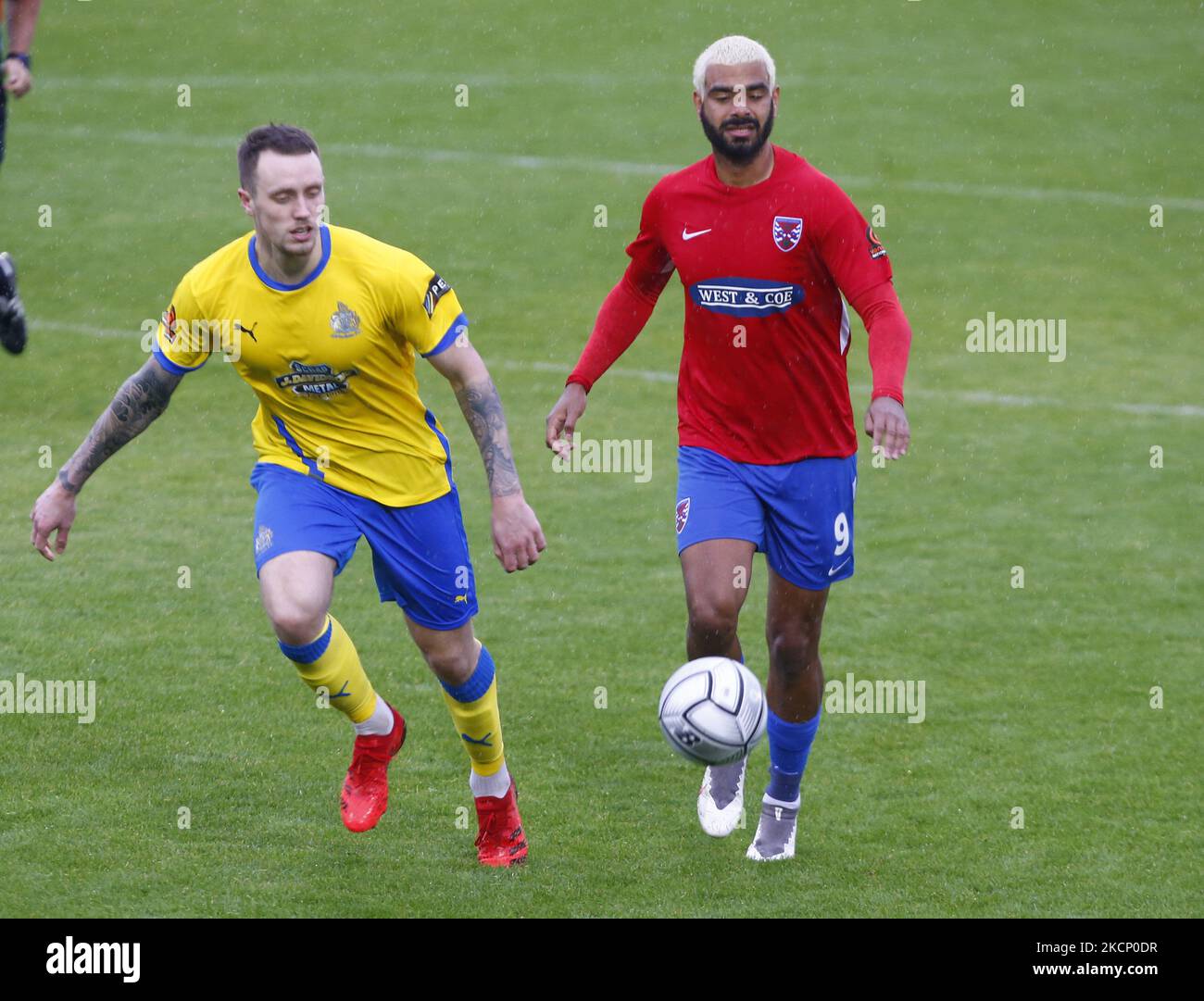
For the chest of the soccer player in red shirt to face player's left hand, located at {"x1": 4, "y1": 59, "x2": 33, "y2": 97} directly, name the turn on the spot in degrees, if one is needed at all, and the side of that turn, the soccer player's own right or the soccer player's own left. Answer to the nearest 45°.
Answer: approximately 135° to the soccer player's own right

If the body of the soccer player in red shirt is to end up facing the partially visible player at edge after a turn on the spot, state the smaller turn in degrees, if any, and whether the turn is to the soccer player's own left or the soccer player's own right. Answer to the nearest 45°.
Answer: approximately 135° to the soccer player's own right

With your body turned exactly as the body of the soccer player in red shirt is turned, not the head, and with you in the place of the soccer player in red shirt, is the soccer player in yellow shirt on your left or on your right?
on your right

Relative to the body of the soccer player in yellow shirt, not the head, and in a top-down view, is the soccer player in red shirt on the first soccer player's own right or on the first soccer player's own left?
on the first soccer player's own left

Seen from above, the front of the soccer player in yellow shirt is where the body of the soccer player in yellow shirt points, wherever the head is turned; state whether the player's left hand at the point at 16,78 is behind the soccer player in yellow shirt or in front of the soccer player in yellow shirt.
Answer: behind

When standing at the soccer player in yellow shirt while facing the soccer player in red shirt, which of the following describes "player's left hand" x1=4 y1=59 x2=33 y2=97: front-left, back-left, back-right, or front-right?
back-left

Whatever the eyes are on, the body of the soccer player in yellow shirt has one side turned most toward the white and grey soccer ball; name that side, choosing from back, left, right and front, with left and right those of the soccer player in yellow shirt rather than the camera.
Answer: left

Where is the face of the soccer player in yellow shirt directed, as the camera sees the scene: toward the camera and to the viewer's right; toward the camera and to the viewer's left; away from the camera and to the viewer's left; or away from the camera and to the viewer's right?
toward the camera and to the viewer's right

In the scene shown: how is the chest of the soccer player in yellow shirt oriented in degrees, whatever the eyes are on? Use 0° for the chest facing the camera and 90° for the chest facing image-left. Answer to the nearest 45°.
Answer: approximately 0°
